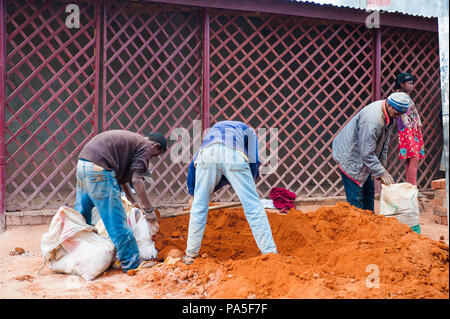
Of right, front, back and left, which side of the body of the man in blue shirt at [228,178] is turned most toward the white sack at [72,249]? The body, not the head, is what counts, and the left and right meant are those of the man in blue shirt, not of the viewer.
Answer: left

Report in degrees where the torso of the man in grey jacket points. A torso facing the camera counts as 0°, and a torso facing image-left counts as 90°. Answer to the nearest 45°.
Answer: approximately 270°

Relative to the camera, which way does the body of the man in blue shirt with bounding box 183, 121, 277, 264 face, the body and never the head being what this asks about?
away from the camera

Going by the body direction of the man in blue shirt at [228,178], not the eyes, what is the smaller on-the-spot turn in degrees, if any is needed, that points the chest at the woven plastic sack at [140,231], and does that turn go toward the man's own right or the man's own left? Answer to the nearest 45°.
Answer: approximately 45° to the man's own left

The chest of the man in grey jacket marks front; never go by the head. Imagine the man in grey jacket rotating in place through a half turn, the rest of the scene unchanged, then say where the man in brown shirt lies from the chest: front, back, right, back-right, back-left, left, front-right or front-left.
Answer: front-left

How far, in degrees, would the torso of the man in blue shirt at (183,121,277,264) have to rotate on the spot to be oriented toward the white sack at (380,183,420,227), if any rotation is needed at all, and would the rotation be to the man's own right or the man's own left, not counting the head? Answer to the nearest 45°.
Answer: approximately 45° to the man's own right

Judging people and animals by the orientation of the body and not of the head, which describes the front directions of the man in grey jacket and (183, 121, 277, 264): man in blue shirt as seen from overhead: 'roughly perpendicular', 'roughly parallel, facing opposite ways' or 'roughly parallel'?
roughly perpendicular

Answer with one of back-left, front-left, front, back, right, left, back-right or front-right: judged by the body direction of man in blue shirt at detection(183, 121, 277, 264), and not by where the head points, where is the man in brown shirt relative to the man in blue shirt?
left

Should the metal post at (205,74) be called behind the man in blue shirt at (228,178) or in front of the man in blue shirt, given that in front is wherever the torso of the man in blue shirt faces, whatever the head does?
in front

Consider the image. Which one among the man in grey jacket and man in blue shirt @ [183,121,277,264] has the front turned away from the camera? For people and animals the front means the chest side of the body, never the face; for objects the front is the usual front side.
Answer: the man in blue shirt

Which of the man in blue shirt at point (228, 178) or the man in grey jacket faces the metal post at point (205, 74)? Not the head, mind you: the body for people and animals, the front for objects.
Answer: the man in blue shirt
